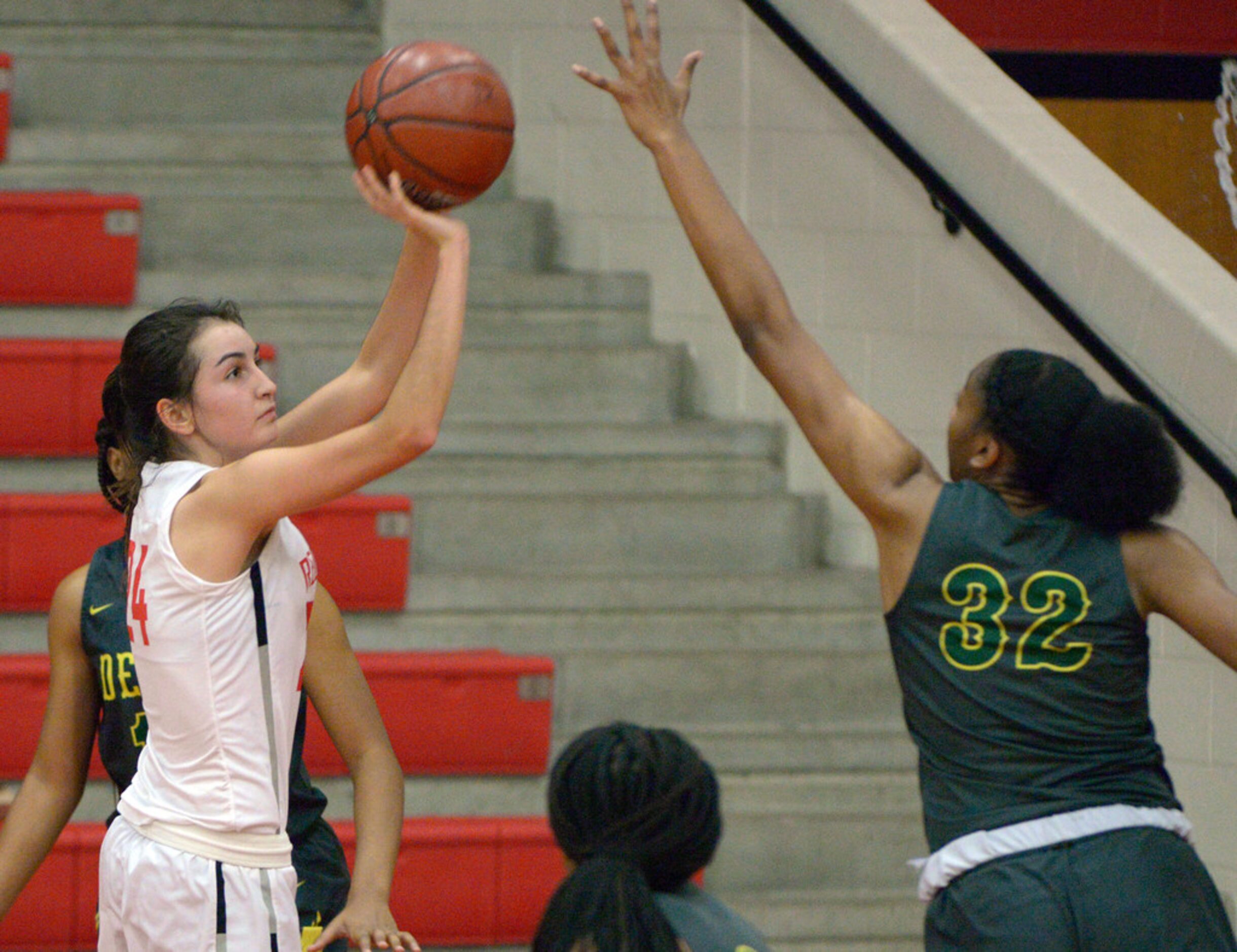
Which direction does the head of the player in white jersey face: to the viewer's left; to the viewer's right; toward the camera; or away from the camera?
to the viewer's right

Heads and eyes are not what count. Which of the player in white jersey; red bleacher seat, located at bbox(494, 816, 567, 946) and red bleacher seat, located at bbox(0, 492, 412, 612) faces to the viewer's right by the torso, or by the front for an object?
the player in white jersey

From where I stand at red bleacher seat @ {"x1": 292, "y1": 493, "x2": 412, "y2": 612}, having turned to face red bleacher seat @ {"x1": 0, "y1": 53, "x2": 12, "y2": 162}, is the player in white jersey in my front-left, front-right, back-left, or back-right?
back-left

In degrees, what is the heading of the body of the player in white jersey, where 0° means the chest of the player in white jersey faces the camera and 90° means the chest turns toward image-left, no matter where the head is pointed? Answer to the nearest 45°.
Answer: approximately 270°

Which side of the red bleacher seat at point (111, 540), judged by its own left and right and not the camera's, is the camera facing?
front

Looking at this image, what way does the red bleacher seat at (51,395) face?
toward the camera

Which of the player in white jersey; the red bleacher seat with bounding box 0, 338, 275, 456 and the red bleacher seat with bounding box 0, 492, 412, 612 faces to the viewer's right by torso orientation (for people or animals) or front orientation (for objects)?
the player in white jersey

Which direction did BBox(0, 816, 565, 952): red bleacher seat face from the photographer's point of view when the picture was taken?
facing the viewer

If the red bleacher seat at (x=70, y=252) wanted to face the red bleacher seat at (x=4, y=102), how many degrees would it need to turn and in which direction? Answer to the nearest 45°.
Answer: approximately 180°

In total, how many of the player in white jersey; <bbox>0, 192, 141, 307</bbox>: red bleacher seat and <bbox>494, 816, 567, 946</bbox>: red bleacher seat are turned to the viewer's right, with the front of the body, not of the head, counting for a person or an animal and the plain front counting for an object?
1
